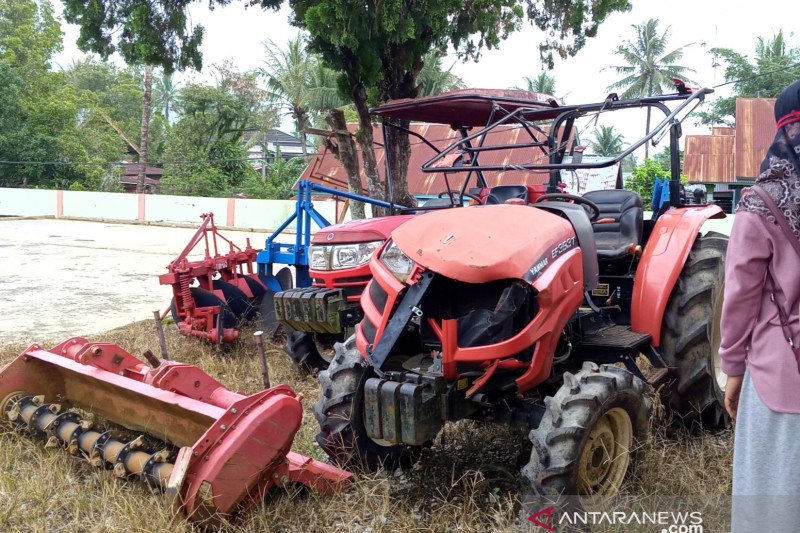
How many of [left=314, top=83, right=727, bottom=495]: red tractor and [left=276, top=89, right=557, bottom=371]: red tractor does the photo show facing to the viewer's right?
0

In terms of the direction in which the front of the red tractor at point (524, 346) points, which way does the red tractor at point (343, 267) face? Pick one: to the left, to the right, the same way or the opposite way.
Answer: the same way

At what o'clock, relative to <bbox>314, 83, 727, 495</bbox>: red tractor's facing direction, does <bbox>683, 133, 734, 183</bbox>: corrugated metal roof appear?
The corrugated metal roof is roughly at 5 o'clock from the red tractor.

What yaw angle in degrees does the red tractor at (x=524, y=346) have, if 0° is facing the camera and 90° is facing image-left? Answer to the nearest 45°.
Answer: approximately 45°

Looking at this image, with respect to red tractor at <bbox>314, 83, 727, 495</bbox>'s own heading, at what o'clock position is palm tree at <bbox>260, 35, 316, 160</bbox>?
The palm tree is roughly at 4 o'clock from the red tractor.

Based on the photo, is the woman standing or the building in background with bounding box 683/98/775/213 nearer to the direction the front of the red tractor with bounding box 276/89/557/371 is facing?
the woman standing

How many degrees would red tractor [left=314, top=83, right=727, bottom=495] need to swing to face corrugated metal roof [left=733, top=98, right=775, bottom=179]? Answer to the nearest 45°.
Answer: approximately 135° to its right

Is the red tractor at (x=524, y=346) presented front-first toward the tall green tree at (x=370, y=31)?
no

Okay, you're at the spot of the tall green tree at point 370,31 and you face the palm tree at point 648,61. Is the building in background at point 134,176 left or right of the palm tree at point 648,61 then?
left

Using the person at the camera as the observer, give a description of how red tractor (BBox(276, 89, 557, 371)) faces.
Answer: facing the viewer and to the left of the viewer
